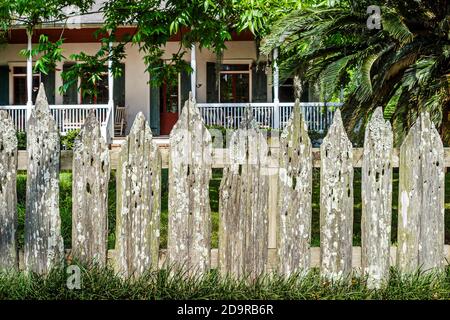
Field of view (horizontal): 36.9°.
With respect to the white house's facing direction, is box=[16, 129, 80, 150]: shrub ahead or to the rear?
ahead

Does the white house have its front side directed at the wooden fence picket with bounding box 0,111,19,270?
yes

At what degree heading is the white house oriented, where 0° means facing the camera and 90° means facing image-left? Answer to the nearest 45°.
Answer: approximately 0°

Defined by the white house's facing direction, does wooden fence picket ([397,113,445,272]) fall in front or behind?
in front

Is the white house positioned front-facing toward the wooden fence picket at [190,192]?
yes

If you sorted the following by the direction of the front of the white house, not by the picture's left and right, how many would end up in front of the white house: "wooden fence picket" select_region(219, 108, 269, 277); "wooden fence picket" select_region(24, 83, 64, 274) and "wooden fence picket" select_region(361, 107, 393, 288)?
3

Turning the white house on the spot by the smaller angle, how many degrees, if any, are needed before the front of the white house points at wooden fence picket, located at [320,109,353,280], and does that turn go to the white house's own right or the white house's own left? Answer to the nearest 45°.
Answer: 0° — it already faces it

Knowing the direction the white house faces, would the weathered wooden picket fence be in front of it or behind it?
in front
